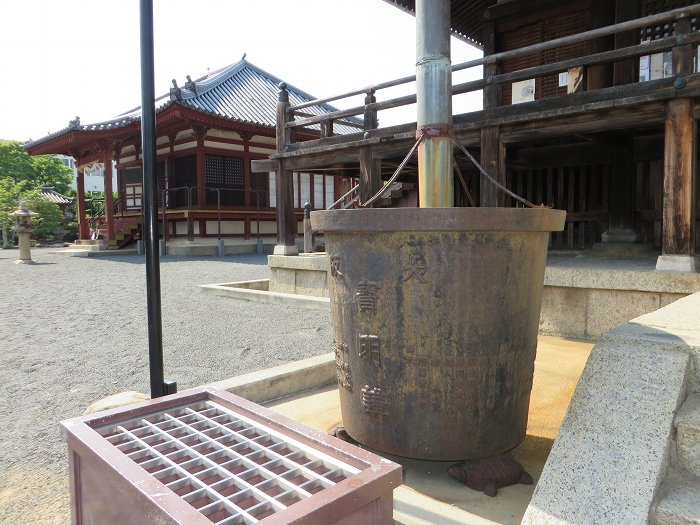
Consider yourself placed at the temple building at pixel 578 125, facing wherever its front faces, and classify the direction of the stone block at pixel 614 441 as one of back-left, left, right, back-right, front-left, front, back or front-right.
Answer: front-left

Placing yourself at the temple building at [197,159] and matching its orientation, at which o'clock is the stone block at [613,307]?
The stone block is roughly at 10 o'clock from the temple building.

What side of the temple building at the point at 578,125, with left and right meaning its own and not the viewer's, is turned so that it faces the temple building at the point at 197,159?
right

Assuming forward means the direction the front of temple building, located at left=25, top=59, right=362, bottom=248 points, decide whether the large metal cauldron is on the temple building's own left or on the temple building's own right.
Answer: on the temple building's own left

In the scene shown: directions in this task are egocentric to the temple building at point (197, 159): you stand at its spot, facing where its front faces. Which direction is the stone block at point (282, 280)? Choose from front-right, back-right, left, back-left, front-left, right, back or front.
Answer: front-left

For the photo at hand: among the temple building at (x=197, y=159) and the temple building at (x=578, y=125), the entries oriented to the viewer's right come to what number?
0

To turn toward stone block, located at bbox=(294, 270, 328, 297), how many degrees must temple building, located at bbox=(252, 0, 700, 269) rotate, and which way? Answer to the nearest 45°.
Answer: approximately 45° to its right

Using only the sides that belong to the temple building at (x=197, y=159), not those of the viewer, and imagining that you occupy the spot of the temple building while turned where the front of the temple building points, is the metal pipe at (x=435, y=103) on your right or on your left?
on your left

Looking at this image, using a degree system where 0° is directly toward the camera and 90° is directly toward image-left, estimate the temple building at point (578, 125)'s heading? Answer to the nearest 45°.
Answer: approximately 45°
